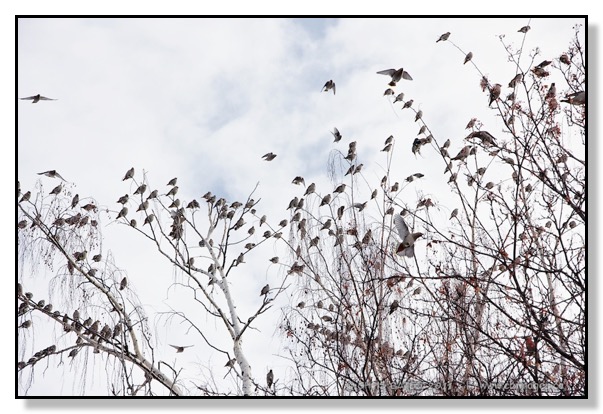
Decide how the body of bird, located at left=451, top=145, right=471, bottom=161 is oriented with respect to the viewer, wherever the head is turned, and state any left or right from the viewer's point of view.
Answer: facing to the right of the viewer

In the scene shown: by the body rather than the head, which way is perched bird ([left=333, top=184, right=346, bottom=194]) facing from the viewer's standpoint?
to the viewer's right

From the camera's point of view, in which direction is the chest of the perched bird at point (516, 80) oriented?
to the viewer's right

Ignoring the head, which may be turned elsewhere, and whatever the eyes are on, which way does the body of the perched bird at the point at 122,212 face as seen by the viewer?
to the viewer's right

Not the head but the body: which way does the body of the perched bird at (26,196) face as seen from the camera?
to the viewer's right
